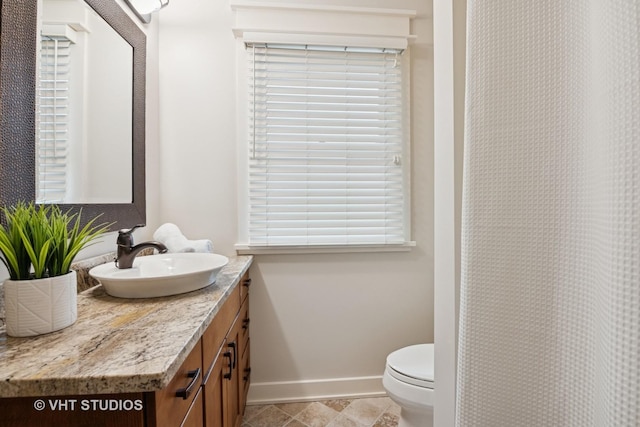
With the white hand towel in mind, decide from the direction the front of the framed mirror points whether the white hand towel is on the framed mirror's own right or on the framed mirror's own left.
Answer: on the framed mirror's own left

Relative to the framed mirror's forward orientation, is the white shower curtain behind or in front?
in front

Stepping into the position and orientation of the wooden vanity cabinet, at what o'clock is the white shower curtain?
The white shower curtain is roughly at 2 o'clock from the wooden vanity cabinet.

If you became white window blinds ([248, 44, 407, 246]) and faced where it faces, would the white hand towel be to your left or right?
on your right

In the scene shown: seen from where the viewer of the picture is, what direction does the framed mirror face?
facing the viewer and to the right of the viewer

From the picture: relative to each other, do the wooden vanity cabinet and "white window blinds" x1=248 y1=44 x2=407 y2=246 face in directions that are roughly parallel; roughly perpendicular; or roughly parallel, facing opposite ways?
roughly perpendicular

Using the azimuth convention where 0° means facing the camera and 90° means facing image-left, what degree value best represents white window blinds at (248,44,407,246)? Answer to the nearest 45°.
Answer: approximately 0°

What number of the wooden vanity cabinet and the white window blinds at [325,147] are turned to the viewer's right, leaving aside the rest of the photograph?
1

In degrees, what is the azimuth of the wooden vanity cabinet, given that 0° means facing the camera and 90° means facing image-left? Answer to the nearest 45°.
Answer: approximately 270°

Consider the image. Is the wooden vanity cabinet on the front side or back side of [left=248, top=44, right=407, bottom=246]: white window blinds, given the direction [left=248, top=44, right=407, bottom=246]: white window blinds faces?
on the front side
